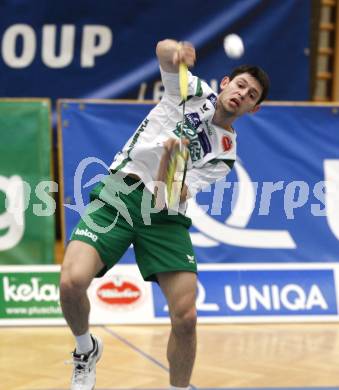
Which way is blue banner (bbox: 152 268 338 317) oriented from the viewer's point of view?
toward the camera

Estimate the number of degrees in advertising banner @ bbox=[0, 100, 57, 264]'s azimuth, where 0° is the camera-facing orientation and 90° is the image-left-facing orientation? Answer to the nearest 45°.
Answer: approximately 0°

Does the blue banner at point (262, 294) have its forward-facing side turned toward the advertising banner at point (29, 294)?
no

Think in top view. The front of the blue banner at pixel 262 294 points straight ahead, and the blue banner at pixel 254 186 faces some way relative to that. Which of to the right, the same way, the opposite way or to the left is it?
the same way

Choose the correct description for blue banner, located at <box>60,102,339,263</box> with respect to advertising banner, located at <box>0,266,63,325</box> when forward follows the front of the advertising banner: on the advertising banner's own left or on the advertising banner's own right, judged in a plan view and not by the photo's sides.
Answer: on the advertising banner's own left

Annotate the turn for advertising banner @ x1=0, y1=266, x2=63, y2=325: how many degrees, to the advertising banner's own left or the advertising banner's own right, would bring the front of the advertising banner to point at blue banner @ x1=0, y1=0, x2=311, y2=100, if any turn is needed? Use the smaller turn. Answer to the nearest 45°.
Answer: approximately 135° to the advertising banner's own left

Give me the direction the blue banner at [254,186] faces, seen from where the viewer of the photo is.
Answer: facing the viewer

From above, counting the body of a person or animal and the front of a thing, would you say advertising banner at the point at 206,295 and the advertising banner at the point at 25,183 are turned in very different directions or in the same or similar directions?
same or similar directions

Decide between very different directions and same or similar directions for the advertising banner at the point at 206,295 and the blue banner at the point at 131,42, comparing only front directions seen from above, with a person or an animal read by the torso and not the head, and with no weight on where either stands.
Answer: same or similar directions

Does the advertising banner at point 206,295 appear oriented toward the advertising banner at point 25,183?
no

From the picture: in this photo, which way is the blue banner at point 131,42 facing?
toward the camera

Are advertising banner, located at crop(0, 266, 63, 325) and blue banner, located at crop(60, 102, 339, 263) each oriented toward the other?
no

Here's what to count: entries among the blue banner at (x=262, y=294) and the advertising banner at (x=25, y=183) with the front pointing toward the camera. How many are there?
2

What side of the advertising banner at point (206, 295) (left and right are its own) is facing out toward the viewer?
front
